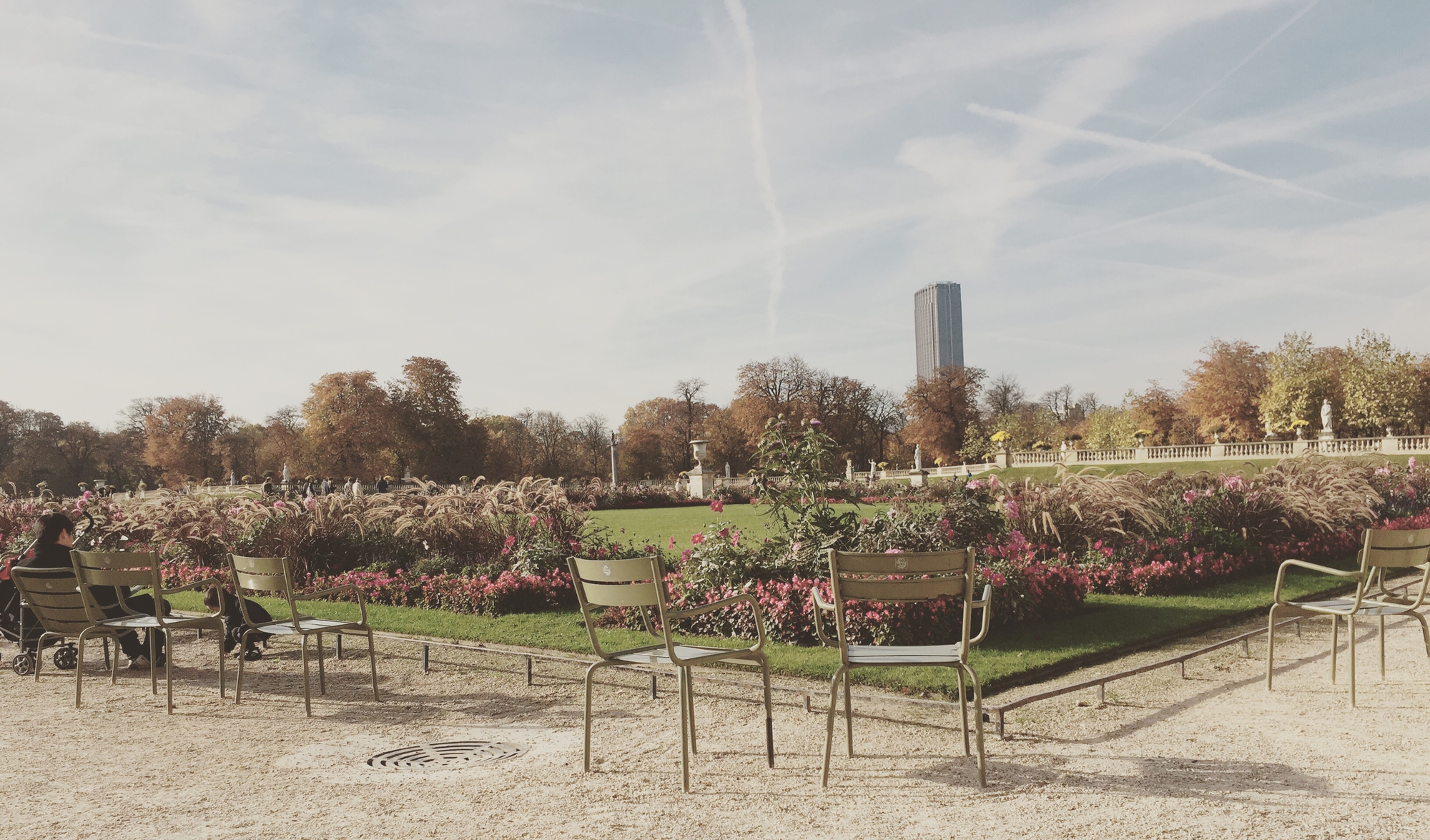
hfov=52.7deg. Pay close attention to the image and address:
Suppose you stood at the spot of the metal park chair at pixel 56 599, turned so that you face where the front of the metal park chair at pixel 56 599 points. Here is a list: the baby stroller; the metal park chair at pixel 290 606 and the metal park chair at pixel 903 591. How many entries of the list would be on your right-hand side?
2

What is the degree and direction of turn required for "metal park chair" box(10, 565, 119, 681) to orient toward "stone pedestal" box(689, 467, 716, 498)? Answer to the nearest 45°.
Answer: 0° — it already faces it

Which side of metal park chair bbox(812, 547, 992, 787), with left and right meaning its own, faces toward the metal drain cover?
left

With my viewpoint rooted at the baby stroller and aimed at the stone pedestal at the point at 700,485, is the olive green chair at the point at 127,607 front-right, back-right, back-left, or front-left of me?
back-right

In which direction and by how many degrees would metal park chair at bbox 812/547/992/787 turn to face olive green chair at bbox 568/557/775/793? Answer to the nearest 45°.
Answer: approximately 90° to its left

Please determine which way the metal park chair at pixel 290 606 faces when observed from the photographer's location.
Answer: facing away from the viewer and to the right of the viewer

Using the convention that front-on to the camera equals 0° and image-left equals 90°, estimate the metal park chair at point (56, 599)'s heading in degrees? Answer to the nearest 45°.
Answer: approximately 225°

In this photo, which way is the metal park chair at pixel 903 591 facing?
away from the camera
